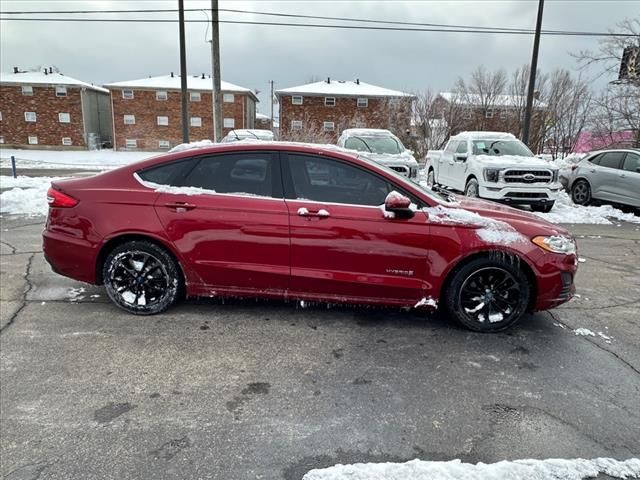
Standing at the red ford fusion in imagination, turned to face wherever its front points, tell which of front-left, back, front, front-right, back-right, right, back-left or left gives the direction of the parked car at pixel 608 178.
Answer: front-left

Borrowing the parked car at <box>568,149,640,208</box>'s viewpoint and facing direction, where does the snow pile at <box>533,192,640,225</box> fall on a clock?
The snow pile is roughly at 2 o'clock from the parked car.

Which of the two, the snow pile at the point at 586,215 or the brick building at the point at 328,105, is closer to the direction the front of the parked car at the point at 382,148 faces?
the snow pile

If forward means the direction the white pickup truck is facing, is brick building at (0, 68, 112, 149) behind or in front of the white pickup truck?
behind

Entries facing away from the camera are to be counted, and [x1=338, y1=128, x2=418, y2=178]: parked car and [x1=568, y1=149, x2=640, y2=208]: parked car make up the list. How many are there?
0

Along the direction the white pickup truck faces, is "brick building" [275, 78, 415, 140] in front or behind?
behind

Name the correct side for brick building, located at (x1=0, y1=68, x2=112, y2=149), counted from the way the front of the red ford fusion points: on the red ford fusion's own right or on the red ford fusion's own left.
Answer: on the red ford fusion's own left

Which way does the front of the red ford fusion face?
to the viewer's right

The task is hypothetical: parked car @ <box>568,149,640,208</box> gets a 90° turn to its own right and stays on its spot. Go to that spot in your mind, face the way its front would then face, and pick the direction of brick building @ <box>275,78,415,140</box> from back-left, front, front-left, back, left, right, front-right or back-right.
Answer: right

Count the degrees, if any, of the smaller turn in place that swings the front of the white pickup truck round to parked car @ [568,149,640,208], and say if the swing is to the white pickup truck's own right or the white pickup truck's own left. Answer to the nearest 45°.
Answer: approximately 90° to the white pickup truck's own left

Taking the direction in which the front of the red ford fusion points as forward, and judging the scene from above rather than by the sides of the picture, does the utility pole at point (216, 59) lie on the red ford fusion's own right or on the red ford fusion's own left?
on the red ford fusion's own left

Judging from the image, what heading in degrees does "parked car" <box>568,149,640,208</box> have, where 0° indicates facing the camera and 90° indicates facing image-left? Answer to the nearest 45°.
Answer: approximately 315°
